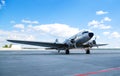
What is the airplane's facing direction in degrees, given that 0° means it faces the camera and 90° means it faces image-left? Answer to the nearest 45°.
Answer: approximately 315°
